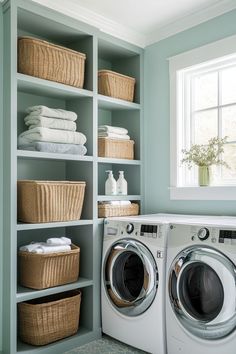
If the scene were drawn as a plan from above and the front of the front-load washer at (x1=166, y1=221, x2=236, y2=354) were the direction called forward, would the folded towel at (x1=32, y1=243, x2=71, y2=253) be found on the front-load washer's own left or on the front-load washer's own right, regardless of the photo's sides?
on the front-load washer's own right

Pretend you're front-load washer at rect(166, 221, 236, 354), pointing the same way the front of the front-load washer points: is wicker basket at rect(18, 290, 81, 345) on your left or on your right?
on your right

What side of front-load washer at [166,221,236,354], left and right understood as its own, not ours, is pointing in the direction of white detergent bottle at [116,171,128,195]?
right

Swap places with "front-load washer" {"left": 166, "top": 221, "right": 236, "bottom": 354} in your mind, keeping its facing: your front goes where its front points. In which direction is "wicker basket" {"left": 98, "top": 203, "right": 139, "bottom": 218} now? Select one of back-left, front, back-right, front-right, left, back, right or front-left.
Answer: right

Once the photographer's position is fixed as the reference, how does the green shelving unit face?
facing the viewer and to the right of the viewer

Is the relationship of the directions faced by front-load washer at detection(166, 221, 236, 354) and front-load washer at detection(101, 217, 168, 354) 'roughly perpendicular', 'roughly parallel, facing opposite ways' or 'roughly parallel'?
roughly parallel

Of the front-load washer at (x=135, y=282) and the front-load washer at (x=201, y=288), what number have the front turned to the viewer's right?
0

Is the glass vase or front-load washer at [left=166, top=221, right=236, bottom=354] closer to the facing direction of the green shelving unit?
the front-load washer

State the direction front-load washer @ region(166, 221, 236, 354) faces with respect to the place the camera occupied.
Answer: facing the viewer and to the left of the viewer

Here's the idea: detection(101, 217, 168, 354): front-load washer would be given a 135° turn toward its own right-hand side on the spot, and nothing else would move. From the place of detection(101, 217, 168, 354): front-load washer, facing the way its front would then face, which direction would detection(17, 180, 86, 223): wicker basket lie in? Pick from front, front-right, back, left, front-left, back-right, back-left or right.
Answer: left
